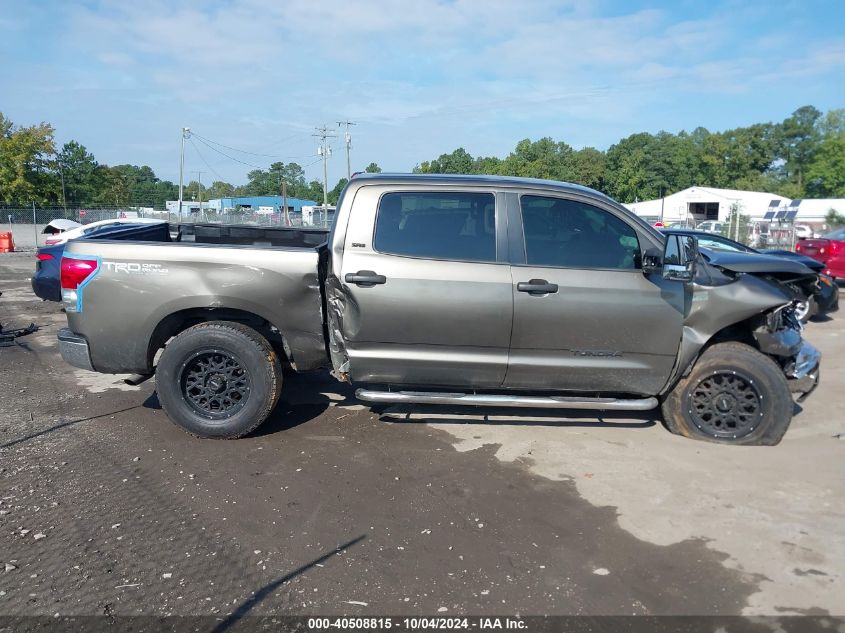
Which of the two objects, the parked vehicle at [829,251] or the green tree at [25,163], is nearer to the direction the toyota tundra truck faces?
the parked vehicle

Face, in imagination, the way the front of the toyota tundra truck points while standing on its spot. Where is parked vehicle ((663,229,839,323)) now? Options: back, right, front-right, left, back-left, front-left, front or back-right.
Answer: front-left

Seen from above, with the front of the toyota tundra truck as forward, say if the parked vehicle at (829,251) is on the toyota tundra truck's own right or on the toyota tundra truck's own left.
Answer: on the toyota tundra truck's own left

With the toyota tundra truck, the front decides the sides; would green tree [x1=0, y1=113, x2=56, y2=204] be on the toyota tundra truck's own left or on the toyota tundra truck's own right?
on the toyota tundra truck's own left

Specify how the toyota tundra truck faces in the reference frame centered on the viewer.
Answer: facing to the right of the viewer
